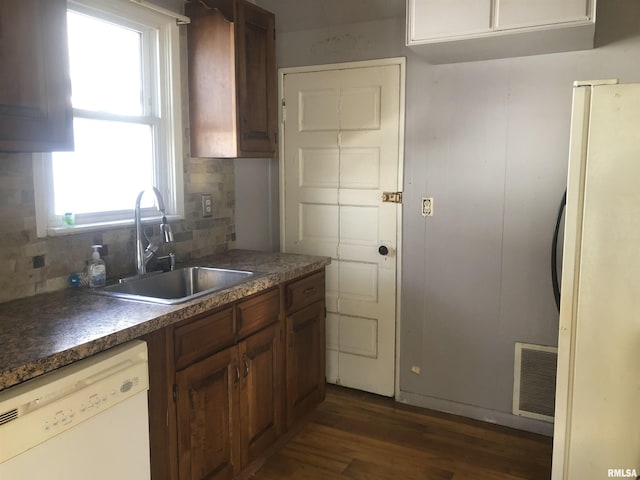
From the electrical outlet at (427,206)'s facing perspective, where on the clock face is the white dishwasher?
The white dishwasher is roughly at 1 o'clock from the electrical outlet.

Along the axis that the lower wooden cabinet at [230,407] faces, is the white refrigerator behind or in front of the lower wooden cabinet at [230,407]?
in front

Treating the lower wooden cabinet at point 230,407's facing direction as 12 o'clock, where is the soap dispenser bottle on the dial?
The soap dispenser bottle is roughly at 5 o'clock from the lower wooden cabinet.

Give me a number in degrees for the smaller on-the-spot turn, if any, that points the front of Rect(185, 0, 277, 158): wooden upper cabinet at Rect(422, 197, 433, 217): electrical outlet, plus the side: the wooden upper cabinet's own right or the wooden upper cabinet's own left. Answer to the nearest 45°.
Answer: approximately 45° to the wooden upper cabinet's own left

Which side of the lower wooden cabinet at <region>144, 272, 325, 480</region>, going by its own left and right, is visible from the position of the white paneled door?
left

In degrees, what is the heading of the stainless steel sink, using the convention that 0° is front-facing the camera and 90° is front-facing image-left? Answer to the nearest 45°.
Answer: approximately 315°

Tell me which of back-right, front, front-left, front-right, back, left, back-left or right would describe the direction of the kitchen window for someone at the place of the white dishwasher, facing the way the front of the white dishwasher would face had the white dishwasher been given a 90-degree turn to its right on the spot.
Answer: back-right

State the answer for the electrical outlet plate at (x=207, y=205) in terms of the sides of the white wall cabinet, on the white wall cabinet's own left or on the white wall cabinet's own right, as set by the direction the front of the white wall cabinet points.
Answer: on the white wall cabinet's own right

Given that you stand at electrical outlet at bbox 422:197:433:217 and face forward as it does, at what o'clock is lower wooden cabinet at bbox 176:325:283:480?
The lower wooden cabinet is roughly at 1 o'clock from the electrical outlet.

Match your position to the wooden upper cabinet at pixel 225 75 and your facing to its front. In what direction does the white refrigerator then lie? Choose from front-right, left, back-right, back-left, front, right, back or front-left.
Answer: front

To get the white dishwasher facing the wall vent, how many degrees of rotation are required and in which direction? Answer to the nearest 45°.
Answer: approximately 45° to its left

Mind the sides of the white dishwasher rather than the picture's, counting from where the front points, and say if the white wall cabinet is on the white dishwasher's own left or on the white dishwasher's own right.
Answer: on the white dishwasher's own left

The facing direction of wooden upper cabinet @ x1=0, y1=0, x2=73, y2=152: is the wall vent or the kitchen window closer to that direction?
the wall vent

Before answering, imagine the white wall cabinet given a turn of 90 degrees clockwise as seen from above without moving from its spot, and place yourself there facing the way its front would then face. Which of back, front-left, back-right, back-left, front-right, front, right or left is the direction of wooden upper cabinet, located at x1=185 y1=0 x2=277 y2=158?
front

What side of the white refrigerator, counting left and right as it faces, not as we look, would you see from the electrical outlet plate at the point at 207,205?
front

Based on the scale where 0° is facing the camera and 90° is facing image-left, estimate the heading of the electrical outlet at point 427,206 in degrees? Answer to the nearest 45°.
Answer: approximately 0°

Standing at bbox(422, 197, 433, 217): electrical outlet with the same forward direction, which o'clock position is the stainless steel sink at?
The stainless steel sink is roughly at 2 o'clock from the electrical outlet.

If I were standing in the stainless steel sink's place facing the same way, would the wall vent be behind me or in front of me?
in front

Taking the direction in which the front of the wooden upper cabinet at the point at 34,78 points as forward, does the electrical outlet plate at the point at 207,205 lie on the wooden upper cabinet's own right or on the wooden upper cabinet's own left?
on the wooden upper cabinet's own left
